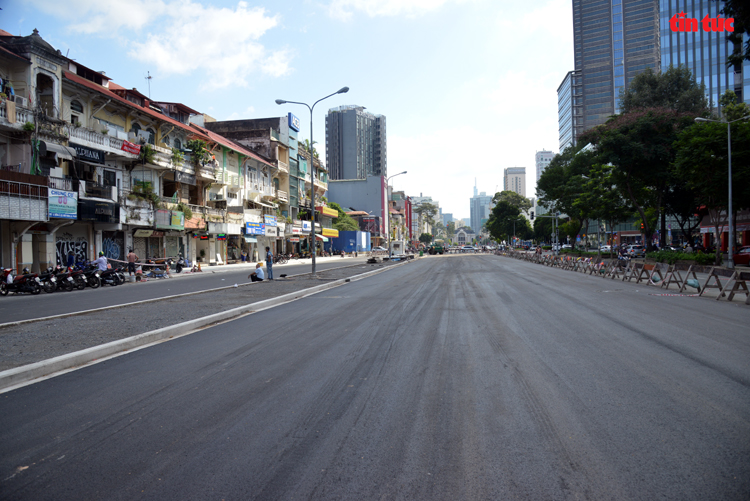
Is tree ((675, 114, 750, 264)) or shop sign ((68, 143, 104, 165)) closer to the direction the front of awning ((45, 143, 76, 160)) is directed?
the tree

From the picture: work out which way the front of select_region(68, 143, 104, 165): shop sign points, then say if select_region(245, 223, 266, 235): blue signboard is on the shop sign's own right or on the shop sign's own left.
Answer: on the shop sign's own left

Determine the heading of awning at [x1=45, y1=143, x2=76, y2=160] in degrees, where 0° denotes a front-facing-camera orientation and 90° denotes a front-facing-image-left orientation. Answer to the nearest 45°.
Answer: approximately 315°

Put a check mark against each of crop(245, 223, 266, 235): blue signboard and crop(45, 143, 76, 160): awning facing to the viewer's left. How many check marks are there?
0

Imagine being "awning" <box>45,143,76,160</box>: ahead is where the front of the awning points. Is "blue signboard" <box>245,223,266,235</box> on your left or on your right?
on your left

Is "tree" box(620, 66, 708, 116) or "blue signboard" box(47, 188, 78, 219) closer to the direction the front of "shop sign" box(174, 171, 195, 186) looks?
the tree

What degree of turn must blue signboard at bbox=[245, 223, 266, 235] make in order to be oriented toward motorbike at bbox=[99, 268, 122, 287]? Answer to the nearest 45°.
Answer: approximately 45° to its right

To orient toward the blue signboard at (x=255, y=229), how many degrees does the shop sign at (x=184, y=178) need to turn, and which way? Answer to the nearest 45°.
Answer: approximately 90° to its left

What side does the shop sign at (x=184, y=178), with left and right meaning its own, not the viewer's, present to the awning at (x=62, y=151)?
right

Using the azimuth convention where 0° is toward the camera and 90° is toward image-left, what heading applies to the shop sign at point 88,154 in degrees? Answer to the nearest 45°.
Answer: approximately 315°
